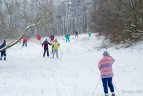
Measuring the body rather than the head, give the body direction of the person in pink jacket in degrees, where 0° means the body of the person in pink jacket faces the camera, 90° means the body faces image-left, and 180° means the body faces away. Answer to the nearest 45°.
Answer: approximately 180°
